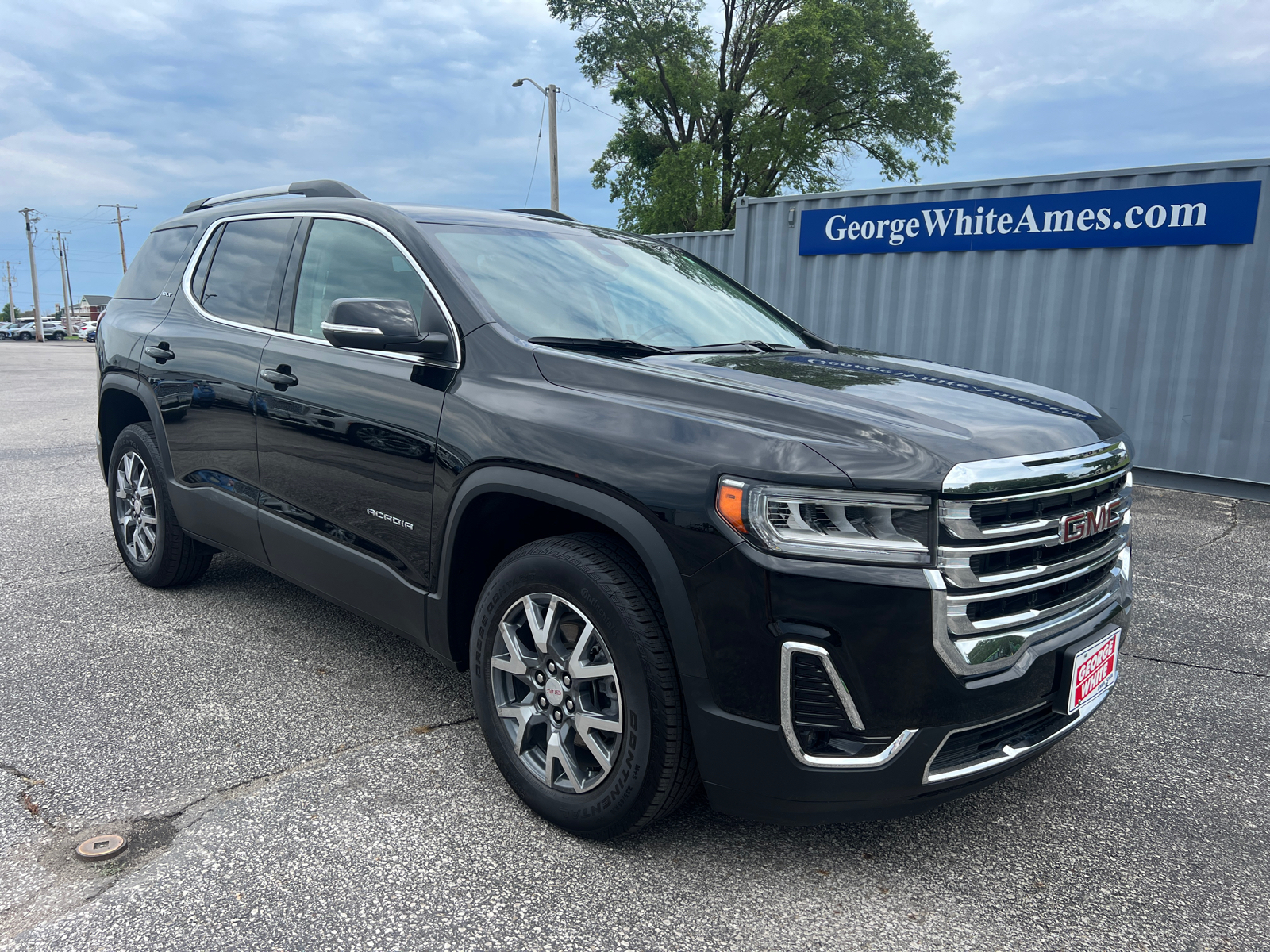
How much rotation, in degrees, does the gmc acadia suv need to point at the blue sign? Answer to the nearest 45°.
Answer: approximately 90° to its left

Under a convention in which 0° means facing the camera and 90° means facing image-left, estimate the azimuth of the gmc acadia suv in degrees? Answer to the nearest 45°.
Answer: approximately 315°

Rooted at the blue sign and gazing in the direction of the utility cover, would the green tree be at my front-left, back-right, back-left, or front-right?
back-right

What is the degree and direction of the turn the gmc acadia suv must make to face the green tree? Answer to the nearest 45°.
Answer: approximately 135° to its left
